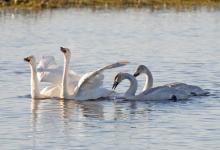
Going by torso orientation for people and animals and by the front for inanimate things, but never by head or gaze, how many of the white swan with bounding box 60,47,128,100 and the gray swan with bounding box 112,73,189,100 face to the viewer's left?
2

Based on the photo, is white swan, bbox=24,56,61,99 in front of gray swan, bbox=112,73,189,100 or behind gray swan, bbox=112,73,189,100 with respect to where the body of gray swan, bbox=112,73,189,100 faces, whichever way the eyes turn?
in front

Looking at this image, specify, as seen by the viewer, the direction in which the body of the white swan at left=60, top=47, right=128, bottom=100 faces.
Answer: to the viewer's left

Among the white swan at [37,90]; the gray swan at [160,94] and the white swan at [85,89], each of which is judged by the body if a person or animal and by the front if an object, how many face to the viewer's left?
3

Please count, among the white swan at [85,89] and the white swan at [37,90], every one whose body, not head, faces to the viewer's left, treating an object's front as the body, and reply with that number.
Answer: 2

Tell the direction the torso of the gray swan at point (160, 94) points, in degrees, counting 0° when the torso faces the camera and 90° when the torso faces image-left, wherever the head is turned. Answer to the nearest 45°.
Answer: approximately 90°

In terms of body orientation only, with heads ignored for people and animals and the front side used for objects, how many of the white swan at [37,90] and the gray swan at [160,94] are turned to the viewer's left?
2

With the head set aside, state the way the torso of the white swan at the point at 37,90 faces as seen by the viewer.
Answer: to the viewer's left

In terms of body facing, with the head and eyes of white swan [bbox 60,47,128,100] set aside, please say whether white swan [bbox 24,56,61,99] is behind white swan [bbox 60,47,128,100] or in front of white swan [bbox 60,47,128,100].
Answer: in front

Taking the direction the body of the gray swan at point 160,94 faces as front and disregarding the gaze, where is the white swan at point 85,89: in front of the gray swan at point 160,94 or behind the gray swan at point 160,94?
in front
